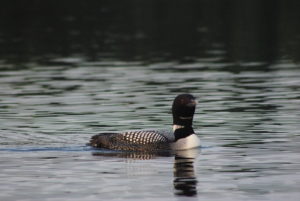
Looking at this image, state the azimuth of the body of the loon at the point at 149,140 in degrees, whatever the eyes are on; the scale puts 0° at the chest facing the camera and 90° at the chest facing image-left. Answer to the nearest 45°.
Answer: approximately 270°
